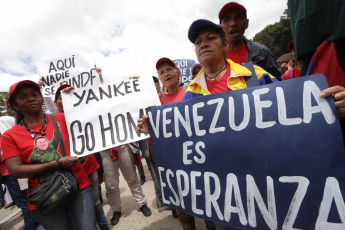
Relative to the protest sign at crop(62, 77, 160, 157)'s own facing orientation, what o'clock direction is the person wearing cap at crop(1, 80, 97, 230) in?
The person wearing cap is roughly at 3 o'clock from the protest sign.

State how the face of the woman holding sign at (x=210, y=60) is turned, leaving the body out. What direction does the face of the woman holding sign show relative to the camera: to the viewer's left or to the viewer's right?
to the viewer's left

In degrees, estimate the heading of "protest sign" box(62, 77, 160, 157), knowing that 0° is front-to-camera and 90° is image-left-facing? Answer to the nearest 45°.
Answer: approximately 0°

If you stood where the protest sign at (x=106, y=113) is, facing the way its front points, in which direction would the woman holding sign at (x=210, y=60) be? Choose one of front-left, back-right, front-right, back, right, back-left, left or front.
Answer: front-left

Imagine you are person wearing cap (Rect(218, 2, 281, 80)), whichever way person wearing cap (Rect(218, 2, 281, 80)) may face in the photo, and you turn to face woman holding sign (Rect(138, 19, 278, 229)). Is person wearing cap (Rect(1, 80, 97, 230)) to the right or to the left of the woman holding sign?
right

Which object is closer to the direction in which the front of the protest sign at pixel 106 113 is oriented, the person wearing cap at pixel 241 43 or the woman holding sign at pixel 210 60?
the woman holding sign

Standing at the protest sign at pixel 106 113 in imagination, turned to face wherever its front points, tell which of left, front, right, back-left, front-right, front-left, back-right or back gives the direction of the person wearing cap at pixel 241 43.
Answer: left
